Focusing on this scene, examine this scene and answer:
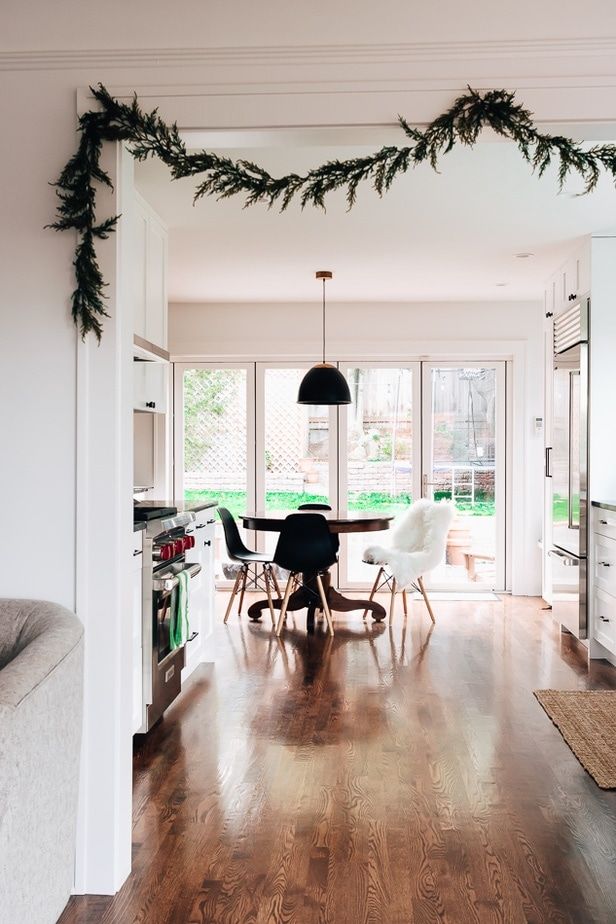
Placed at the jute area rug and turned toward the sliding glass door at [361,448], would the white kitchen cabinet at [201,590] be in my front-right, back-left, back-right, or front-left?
front-left

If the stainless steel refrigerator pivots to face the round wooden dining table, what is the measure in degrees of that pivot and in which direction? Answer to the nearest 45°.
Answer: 0° — it already faces it

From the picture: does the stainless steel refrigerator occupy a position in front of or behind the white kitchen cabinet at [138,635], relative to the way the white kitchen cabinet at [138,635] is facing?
in front

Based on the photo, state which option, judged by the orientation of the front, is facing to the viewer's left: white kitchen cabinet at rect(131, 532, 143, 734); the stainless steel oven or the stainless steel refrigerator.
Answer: the stainless steel refrigerator

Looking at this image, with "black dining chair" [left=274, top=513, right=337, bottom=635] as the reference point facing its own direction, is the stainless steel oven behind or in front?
behind

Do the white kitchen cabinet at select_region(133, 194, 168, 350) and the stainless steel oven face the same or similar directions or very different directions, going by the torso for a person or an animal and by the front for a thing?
same or similar directions

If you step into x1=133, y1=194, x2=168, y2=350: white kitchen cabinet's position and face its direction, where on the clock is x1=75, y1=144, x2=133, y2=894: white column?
The white column is roughly at 3 o'clock from the white kitchen cabinet.

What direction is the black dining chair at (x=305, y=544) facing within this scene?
away from the camera

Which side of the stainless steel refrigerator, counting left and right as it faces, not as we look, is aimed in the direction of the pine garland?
left

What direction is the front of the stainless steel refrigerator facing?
to the viewer's left

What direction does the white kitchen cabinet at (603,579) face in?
to the viewer's left

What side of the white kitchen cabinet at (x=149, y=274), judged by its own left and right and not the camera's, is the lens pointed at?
right

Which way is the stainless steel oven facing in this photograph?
to the viewer's right

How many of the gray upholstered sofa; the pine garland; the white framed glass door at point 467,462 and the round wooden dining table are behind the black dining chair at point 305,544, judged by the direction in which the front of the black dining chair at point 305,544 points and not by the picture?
2
